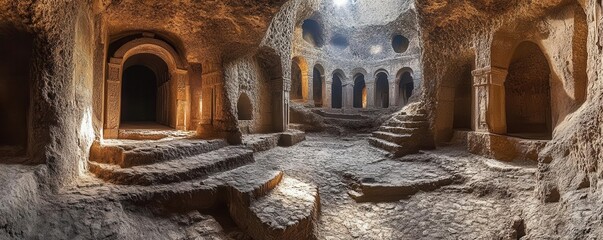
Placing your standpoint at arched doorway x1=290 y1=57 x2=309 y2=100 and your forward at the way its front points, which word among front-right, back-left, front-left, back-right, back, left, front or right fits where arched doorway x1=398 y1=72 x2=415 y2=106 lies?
front-left

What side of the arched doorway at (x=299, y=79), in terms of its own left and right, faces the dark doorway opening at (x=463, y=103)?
front

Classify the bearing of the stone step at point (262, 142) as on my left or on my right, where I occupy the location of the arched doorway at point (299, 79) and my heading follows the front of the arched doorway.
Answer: on my right

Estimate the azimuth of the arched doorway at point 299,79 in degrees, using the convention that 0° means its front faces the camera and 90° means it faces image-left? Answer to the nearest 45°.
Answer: approximately 315°

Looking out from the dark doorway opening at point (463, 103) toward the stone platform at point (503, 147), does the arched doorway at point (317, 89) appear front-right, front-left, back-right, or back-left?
back-right

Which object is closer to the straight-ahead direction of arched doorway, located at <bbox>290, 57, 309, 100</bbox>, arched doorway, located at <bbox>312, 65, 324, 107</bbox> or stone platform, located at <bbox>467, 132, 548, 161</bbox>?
the stone platform

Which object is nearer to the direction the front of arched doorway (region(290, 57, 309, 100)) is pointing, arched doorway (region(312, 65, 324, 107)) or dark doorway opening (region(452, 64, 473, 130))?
the dark doorway opening

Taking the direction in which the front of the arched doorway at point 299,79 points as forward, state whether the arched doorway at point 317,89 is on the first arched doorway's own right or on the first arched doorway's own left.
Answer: on the first arched doorway's own left
